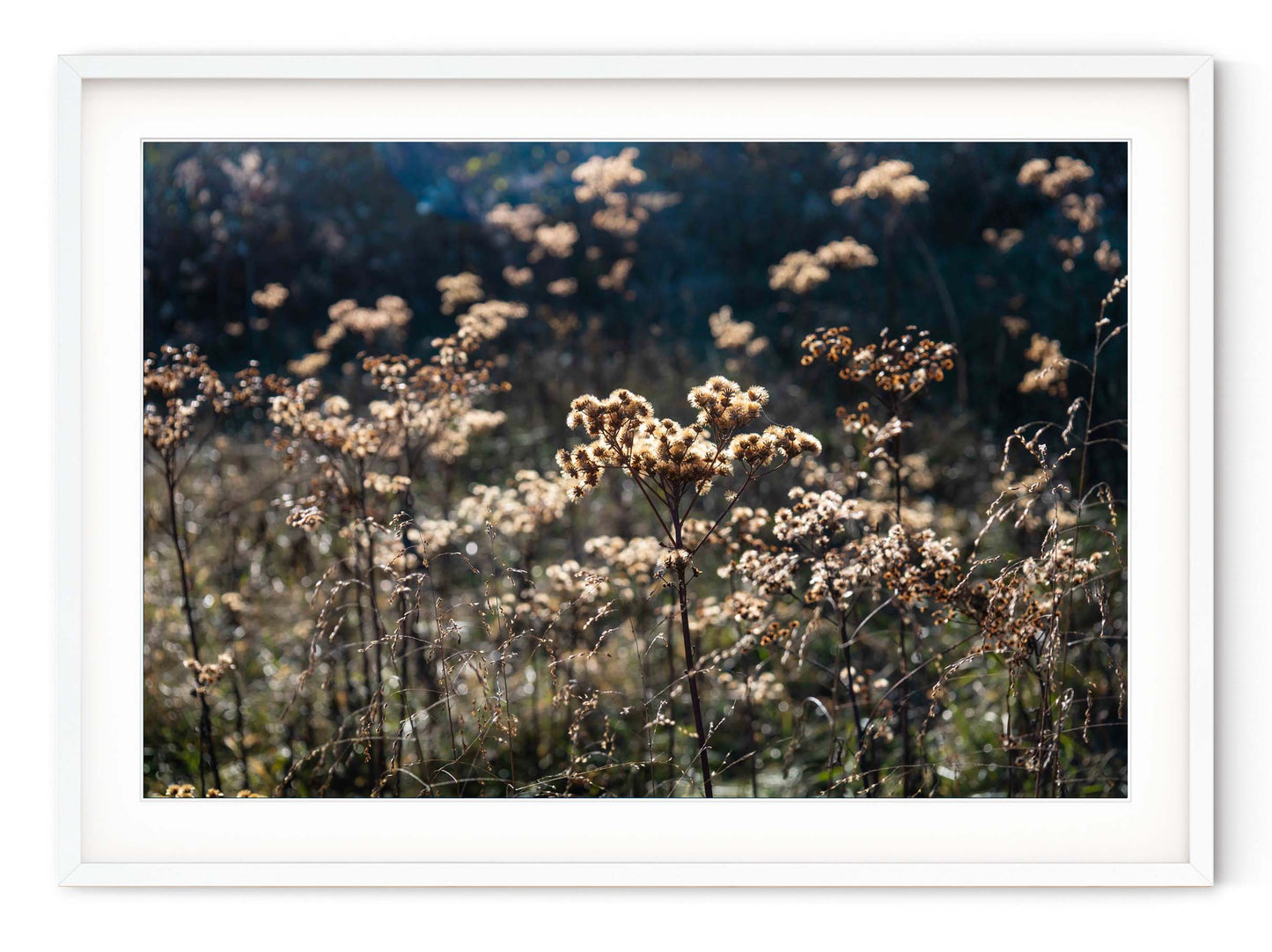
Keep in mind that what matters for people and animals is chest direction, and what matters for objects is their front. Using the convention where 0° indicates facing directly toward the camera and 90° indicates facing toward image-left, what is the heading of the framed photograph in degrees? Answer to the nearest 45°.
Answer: approximately 0°
